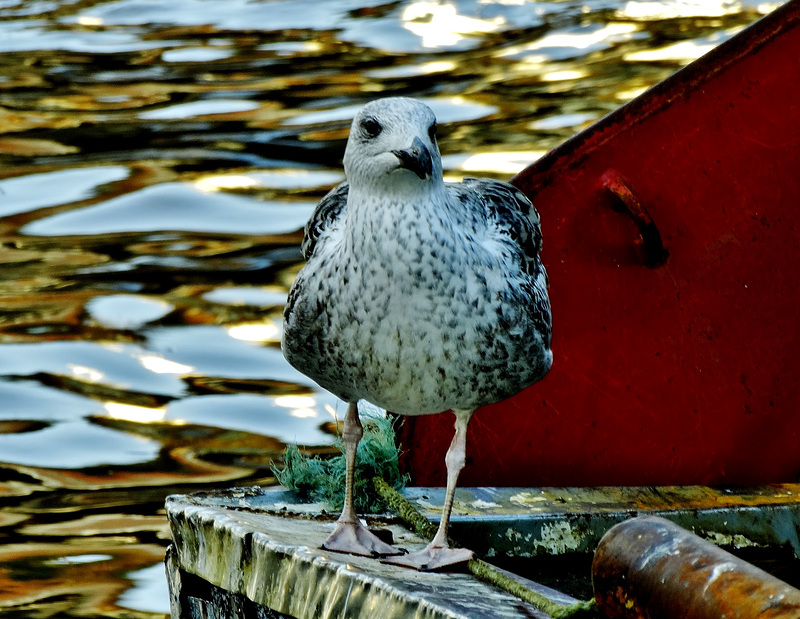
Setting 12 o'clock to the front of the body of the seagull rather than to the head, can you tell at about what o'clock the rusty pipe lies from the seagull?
The rusty pipe is roughly at 11 o'clock from the seagull.

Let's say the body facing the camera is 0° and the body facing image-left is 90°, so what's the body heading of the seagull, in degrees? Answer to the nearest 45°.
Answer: approximately 0°
